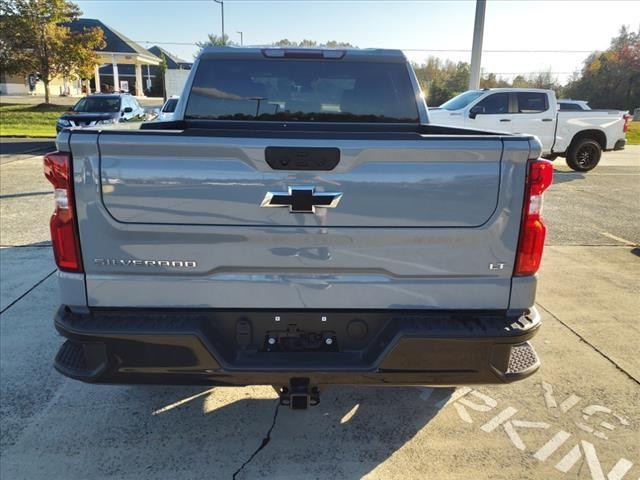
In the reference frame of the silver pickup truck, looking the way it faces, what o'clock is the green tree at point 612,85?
The green tree is roughly at 1 o'clock from the silver pickup truck.

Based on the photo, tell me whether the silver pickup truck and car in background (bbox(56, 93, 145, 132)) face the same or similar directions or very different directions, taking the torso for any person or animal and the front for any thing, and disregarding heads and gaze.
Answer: very different directions

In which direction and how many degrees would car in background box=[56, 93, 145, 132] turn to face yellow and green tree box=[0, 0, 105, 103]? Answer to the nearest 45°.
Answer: approximately 135° to its right

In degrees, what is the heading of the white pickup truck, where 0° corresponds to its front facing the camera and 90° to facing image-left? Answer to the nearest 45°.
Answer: approximately 90°

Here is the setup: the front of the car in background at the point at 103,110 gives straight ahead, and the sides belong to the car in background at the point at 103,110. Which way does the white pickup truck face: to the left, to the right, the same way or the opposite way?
to the right

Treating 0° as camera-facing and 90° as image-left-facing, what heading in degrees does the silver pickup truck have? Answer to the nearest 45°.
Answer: approximately 180°

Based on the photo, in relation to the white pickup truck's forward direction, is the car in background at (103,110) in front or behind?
in front

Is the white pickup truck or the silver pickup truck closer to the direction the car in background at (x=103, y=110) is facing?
the silver pickup truck

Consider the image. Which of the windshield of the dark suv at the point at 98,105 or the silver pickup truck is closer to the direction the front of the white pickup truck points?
the windshield of the dark suv

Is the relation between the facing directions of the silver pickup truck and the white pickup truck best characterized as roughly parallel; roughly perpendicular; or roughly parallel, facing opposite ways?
roughly perpendicular

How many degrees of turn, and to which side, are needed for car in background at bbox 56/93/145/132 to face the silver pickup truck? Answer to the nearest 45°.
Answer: approximately 45° to its left

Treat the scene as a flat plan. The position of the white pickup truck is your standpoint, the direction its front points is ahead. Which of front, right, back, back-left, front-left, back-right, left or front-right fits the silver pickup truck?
left

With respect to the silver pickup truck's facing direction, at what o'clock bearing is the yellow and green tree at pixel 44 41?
The yellow and green tree is roughly at 11 o'clock from the silver pickup truck.

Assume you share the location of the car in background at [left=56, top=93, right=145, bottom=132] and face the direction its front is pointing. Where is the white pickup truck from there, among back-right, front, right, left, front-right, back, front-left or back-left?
left

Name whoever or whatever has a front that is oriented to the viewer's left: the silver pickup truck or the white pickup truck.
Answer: the white pickup truck

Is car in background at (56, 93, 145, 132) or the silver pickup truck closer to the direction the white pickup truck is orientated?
the car in background
